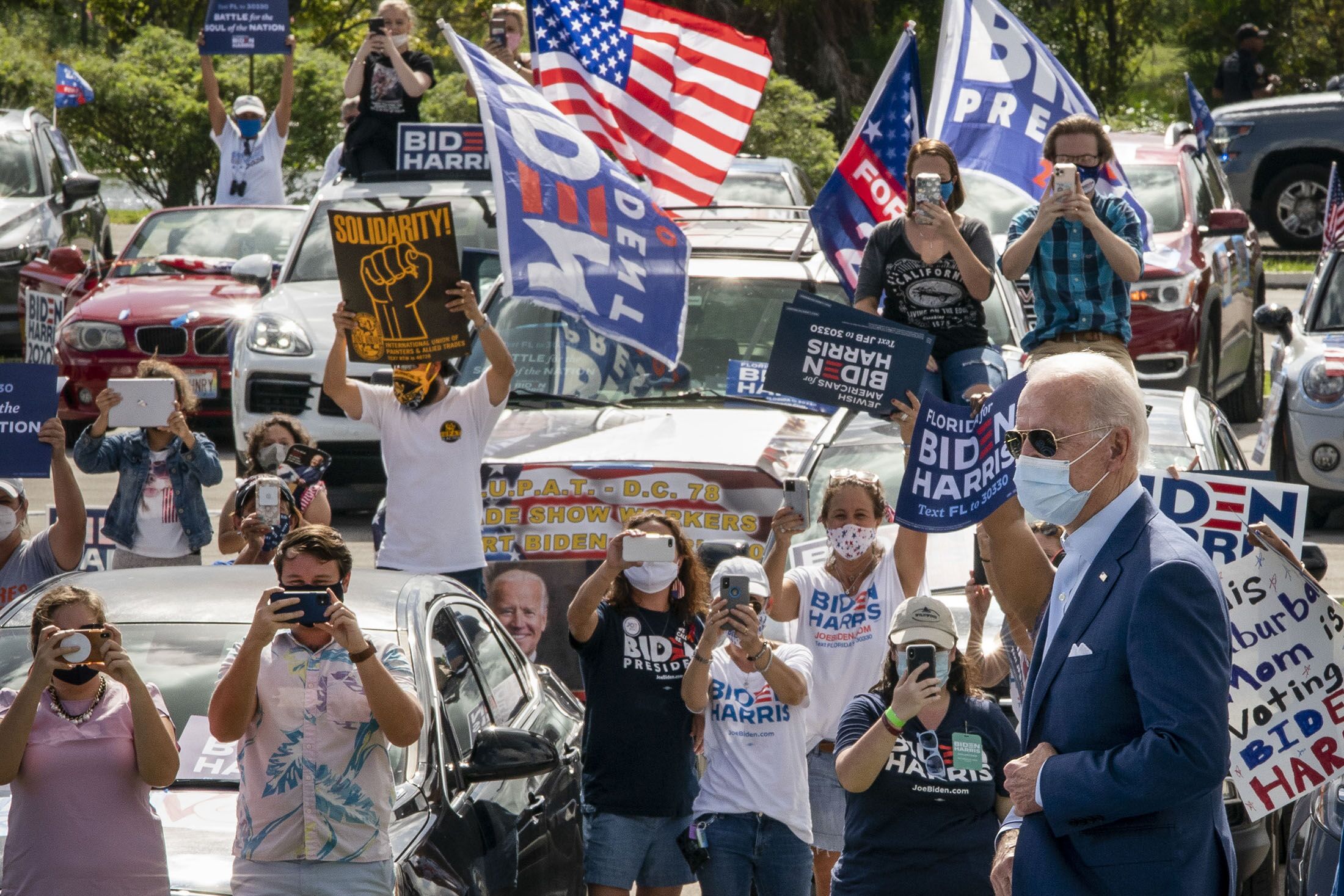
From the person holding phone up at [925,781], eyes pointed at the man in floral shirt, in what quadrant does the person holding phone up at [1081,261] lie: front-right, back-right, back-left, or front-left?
back-right

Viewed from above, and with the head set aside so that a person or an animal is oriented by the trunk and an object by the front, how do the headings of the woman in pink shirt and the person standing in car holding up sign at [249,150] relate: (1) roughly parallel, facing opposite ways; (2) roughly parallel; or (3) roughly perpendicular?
roughly parallel

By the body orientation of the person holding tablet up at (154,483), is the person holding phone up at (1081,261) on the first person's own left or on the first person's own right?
on the first person's own left

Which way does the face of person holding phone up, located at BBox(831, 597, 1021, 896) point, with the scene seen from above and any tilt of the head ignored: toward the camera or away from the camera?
toward the camera

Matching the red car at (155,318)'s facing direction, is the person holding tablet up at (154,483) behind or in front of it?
in front

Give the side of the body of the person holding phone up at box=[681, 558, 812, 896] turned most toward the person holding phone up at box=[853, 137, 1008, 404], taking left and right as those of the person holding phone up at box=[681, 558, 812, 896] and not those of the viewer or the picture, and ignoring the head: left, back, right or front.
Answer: back

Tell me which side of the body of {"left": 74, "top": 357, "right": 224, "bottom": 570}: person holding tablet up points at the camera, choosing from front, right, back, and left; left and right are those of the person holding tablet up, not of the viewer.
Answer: front

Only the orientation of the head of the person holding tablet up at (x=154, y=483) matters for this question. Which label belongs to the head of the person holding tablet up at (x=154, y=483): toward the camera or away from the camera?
toward the camera

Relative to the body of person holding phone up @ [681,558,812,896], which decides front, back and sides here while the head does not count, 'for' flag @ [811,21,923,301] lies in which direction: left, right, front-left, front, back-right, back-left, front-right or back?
back

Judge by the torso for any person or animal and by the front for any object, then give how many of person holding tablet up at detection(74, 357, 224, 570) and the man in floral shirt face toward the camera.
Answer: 2

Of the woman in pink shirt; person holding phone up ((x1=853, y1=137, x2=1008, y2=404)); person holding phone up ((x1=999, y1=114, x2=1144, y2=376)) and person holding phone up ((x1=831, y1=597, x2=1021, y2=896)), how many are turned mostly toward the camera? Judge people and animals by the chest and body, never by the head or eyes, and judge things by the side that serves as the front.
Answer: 4

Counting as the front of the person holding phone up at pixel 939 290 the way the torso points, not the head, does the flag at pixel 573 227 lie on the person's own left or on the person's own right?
on the person's own right

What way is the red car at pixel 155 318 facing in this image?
toward the camera

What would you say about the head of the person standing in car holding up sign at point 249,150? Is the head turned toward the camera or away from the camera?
toward the camera
